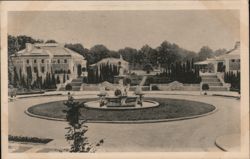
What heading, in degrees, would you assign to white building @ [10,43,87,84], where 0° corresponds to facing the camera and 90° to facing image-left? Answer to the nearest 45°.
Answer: approximately 0°

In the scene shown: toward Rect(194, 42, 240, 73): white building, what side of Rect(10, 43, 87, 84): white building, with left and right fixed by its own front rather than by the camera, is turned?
left

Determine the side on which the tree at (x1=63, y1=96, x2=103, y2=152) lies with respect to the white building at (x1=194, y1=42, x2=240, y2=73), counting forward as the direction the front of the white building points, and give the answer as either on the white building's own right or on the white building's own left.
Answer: on the white building's own right

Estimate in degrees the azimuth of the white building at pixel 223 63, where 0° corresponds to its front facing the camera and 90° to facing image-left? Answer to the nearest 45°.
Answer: approximately 0°

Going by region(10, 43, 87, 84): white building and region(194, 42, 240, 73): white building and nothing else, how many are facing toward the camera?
2
